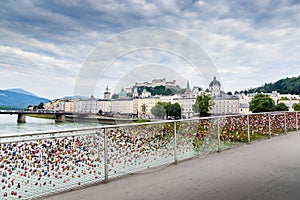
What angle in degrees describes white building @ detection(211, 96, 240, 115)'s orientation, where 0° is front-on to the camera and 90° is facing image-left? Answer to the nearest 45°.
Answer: approximately 0°

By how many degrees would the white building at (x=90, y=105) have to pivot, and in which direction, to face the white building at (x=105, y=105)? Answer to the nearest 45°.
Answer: approximately 90° to its left

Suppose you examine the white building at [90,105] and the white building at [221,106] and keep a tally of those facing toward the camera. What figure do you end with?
2

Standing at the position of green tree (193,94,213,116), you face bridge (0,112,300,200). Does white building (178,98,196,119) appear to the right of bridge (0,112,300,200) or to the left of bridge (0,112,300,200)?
right
